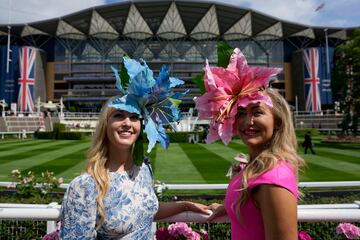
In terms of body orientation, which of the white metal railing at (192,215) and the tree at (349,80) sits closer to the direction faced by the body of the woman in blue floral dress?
the white metal railing

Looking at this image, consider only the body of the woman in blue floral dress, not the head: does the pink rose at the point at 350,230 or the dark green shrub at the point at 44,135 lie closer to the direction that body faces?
the pink rose

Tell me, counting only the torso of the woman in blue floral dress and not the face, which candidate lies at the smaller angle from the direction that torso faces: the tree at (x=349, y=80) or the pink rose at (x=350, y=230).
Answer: the pink rose

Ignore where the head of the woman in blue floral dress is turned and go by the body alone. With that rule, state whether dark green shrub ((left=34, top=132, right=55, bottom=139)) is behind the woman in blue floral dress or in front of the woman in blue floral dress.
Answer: behind

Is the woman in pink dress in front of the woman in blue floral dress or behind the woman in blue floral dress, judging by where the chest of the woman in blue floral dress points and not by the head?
in front

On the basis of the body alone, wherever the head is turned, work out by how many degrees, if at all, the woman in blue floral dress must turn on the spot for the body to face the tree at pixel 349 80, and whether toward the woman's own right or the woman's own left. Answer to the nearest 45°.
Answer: approximately 90° to the woman's own left

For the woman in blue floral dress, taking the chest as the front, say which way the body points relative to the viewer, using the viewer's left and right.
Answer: facing the viewer and to the right of the viewer

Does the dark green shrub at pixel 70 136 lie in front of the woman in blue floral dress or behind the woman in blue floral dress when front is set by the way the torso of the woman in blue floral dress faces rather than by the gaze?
behind

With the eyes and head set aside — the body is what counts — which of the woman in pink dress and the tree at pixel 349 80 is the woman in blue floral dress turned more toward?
the woman in pink dress

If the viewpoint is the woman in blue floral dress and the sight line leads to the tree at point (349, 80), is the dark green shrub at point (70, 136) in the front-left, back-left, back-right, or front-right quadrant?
front-left

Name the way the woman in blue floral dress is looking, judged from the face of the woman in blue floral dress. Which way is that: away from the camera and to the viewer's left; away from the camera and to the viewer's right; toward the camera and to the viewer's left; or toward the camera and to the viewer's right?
toward the camera and to the viewer's right

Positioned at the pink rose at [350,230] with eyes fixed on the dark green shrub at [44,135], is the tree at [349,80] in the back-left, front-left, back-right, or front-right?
front-right

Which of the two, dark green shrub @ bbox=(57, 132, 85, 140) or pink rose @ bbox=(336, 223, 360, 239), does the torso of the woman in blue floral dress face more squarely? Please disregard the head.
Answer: the pink rose

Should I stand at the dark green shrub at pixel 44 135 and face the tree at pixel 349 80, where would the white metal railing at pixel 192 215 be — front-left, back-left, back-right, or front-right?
front-right
